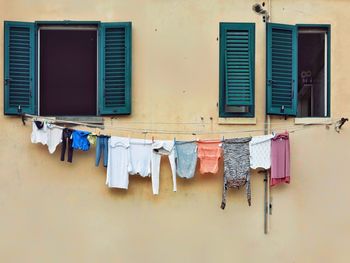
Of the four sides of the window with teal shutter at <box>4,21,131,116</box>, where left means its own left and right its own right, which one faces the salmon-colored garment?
left

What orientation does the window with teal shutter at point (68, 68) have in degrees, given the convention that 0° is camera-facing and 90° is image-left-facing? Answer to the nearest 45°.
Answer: approximately 0°

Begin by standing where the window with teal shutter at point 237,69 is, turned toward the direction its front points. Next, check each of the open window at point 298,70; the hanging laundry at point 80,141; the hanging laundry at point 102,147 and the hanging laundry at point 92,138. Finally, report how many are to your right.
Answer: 3

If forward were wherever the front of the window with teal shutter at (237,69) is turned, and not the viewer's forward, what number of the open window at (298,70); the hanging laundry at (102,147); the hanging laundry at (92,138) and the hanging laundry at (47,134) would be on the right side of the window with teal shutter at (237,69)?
3

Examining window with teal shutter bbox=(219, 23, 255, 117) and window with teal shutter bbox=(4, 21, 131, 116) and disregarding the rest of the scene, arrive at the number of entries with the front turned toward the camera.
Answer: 2

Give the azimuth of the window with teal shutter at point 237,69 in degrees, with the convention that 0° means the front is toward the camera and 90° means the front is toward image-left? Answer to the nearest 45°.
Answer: approximately 0°

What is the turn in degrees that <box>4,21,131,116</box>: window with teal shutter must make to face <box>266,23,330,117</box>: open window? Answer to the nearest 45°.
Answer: approximately 90° to its left

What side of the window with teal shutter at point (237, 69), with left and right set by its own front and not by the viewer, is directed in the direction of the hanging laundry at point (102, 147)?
right
